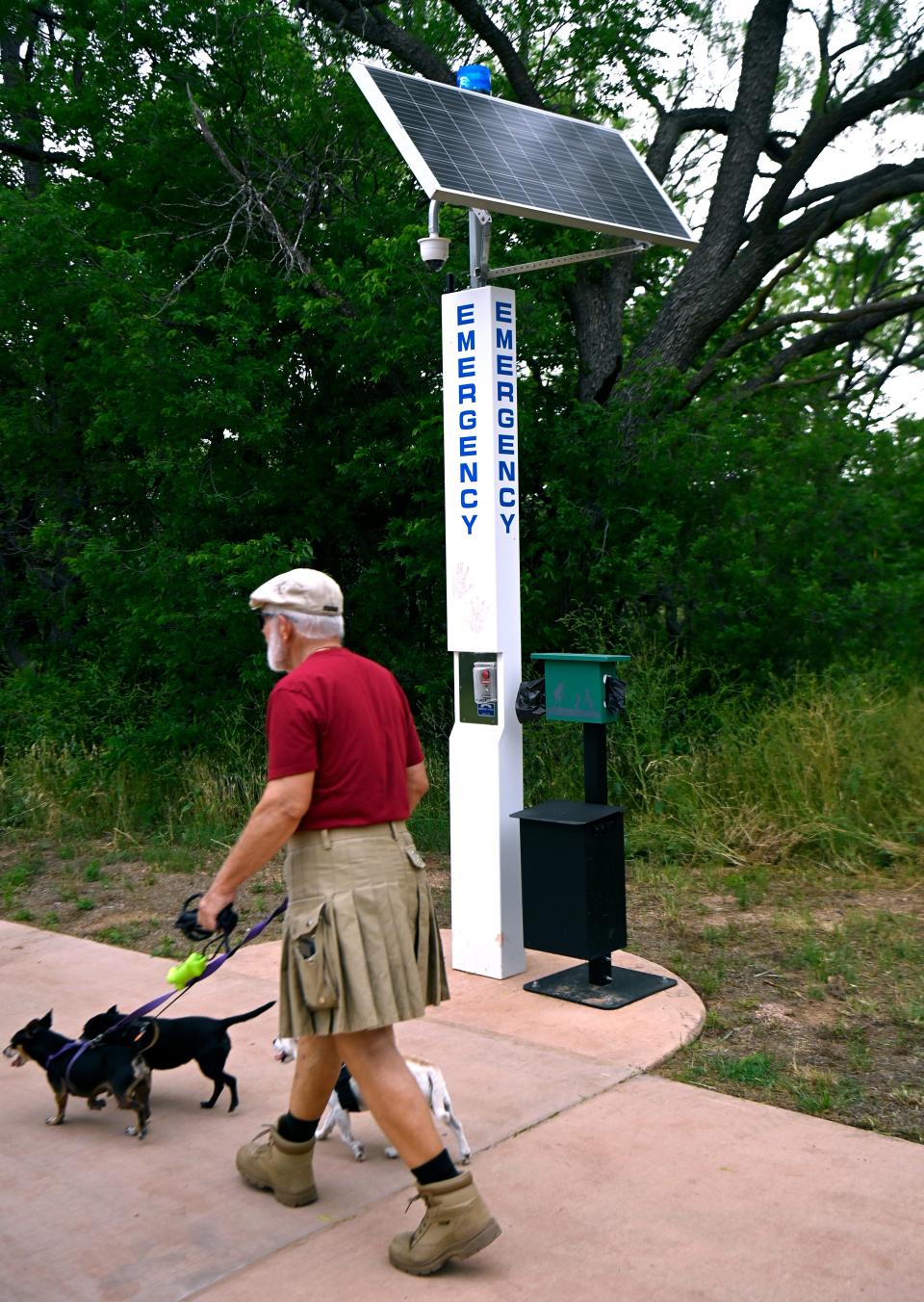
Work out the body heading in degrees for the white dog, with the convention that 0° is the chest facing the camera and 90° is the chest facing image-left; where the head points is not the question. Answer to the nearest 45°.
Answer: approximately 90°

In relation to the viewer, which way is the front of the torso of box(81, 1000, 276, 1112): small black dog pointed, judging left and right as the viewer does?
facing to the left of the viewer

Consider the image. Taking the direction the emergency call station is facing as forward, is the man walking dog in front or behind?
in front

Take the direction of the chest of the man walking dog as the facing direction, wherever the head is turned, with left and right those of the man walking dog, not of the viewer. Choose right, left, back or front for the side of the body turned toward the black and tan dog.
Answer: front

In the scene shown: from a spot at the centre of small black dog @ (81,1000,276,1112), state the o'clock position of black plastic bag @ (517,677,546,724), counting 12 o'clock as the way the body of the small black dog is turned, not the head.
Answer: The black plastic bag is roughly at 5 o'clock from the small black dog.

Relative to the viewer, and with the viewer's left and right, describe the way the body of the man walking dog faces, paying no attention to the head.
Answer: facing away from the viewer and to the left of the viewer

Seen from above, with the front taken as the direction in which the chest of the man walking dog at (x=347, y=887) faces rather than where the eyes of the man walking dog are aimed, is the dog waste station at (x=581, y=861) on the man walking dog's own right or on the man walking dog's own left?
on the man walking dog's own right

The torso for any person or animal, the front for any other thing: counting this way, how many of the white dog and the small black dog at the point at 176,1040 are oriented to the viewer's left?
2
